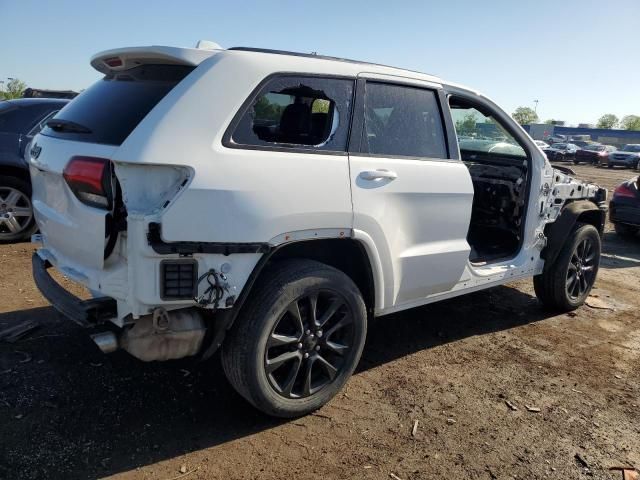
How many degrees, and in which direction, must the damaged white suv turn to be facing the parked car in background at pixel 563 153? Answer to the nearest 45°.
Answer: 0° — it already faces it

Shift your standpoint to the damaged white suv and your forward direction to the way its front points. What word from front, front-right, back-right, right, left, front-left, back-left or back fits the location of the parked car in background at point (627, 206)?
front

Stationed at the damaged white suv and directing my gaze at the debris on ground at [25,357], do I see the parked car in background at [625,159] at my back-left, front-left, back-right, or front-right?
back-right

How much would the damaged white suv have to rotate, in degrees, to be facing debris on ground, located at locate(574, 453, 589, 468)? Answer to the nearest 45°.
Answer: approximately 45° to its right

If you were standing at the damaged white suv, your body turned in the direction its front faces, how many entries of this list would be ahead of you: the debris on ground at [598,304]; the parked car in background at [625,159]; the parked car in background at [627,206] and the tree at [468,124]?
4

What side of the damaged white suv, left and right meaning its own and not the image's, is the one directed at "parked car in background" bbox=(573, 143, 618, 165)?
front

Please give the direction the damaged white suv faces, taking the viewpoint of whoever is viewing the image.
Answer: facing away from the viewer and to the right of the viewer

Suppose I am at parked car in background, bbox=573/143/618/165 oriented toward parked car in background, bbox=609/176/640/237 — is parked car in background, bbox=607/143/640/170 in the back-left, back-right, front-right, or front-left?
front-left

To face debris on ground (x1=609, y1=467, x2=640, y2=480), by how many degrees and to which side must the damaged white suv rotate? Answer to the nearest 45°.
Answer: approximately 45° to its right

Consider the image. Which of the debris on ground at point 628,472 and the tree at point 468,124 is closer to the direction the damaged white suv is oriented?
the tree

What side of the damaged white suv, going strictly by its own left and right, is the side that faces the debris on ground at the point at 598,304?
front

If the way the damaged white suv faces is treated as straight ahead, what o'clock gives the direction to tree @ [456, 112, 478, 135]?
The tree is roughly at 12 o'clock from the damaged white suv.

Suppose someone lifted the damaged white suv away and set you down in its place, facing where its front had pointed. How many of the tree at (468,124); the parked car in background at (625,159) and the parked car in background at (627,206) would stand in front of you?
3

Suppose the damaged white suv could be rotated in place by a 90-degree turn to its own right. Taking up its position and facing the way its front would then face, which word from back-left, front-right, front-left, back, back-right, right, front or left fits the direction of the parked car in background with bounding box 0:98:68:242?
back
